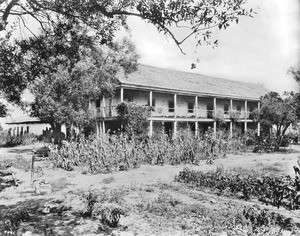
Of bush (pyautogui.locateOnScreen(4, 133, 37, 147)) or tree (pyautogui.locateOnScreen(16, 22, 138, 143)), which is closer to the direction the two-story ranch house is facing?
the tree

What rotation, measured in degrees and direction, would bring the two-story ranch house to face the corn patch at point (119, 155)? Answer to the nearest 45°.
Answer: approximately 45° to its right

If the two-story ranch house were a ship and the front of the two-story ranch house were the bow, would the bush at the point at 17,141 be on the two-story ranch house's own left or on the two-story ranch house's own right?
on the two-story ranch house's own right
